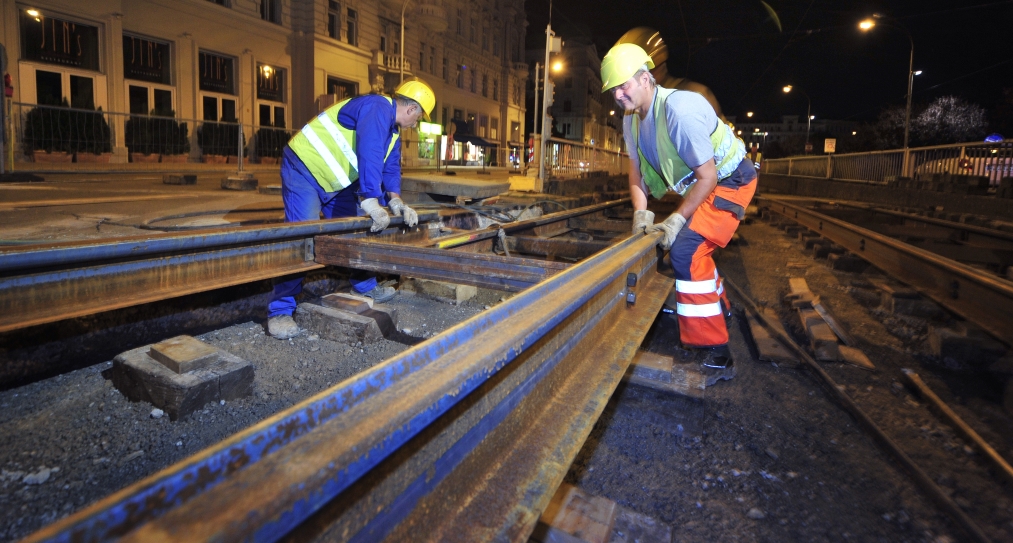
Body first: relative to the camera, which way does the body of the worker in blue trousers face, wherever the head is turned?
to the viewer's right

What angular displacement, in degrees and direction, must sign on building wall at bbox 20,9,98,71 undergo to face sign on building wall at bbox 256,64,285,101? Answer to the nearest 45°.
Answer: approximately 90° to its left

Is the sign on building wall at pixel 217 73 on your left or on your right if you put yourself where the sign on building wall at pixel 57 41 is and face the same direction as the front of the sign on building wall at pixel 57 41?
on your left

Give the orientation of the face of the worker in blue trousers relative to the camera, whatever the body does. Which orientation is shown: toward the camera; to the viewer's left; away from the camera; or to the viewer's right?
to the viewer's right

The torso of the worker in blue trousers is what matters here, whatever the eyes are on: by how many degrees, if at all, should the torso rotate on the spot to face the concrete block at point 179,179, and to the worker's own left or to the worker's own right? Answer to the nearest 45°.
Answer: approximately 90° to the worker's own left

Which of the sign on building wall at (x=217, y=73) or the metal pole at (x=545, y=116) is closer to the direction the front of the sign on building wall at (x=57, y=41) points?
the metal pole

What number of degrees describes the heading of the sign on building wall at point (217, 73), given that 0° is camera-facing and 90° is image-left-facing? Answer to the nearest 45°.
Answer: approximately 315°

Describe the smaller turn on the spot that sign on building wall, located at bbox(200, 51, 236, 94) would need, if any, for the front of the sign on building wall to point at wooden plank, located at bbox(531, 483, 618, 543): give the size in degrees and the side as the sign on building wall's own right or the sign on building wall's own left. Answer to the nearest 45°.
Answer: approximately 45° to the sign on building wall's own right

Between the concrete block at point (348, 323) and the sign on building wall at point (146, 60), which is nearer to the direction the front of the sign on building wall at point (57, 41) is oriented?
the concrete block
